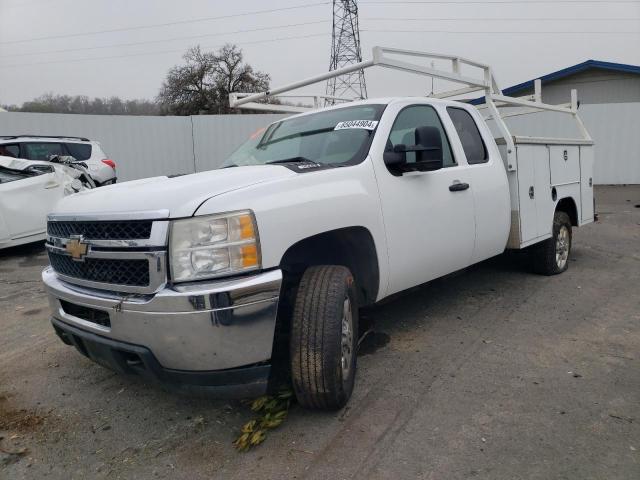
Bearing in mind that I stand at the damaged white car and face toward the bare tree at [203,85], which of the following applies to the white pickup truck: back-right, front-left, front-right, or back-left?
back-right

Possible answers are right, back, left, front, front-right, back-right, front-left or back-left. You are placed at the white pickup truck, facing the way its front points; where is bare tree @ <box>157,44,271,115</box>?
back-right

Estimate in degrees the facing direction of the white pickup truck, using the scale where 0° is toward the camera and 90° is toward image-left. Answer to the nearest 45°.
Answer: approximately 45°

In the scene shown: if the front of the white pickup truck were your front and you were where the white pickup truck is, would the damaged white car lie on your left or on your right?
on your right

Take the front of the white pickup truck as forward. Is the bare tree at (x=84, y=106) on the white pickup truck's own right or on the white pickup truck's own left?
on the white pickup truck's own right
